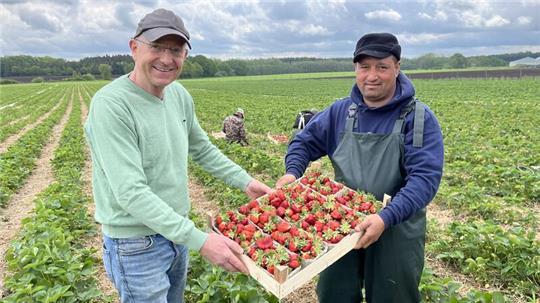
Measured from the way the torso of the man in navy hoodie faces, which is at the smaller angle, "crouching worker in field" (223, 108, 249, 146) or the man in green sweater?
the man in green sweater

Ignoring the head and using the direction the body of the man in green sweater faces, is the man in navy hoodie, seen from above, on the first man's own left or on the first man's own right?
on the first man's own left

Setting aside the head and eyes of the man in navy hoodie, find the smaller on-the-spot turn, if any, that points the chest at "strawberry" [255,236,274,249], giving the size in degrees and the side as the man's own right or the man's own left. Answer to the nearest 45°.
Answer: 0° — they already face it

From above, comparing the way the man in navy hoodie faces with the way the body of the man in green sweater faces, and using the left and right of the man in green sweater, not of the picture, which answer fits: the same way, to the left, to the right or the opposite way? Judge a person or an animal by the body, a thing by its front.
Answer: to the right

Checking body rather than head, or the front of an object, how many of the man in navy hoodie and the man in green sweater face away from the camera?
0

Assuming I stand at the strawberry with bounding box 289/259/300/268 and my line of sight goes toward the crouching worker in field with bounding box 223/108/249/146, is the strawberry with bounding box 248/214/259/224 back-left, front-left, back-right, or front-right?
front-left

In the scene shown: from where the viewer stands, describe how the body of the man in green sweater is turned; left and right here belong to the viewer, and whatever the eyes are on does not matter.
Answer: facing the viewer and to the right of the viewer

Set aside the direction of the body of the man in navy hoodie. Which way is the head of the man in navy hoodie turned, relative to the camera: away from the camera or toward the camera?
toward the camera

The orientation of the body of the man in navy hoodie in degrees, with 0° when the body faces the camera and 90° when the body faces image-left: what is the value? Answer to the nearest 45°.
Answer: approximately 45°
